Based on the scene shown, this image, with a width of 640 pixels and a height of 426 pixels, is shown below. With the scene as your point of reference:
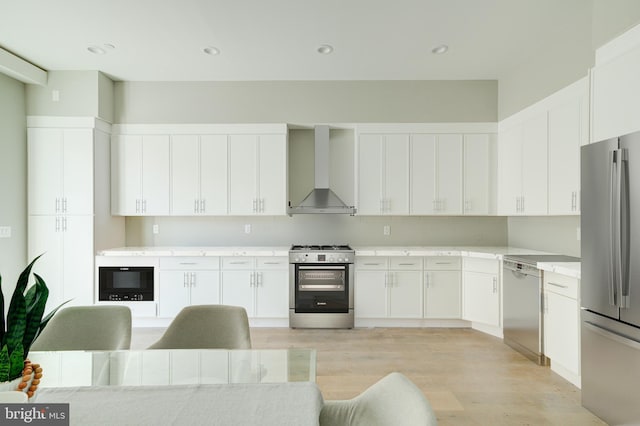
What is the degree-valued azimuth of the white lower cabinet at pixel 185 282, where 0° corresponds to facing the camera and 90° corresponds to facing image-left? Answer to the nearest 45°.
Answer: approximately 0°

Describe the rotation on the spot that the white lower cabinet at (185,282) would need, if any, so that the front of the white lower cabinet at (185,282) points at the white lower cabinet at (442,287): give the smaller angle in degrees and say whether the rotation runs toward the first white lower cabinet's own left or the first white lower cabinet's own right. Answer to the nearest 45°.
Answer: approximately 90° to the first white lower cabinet's own left

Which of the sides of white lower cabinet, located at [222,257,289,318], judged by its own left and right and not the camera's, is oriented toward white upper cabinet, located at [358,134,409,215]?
left

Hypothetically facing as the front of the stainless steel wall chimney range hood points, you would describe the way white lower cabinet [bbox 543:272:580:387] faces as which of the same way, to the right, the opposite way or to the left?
to the right

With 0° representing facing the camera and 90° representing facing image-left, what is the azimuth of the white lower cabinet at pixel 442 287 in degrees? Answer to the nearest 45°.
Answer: approximately 0°
